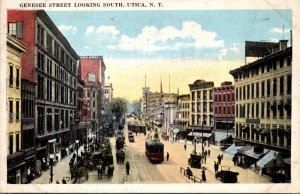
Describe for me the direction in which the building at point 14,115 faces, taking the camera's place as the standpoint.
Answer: facing the viewer and to the right of the viewer

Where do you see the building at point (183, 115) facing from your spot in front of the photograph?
facing the viewer and to the left of the viewer

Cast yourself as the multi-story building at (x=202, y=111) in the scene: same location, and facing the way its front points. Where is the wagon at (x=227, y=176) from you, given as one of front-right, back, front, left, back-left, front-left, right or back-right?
front-left

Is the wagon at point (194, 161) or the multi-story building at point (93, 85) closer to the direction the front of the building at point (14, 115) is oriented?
the wagon

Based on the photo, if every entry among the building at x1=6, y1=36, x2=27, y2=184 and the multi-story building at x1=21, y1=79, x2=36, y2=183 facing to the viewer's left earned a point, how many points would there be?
0

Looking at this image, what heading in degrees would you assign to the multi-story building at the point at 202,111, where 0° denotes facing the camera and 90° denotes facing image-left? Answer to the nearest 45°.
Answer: approximately 45°

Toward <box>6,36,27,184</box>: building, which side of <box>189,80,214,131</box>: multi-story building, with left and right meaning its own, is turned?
front

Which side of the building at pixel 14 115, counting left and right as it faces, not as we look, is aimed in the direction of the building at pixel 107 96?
left

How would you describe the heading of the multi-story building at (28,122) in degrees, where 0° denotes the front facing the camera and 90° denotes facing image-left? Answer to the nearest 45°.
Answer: approximately 315°
